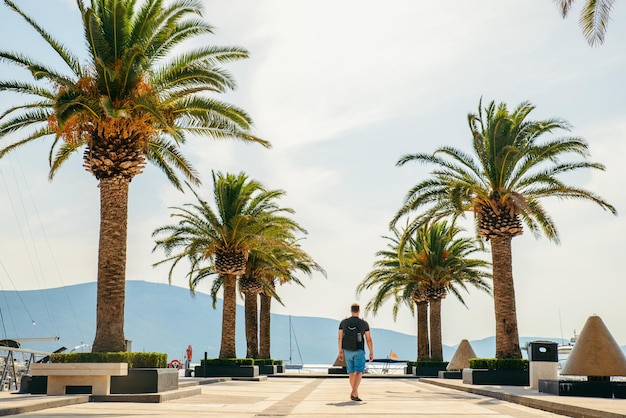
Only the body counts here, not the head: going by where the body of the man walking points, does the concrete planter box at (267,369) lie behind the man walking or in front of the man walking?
in front

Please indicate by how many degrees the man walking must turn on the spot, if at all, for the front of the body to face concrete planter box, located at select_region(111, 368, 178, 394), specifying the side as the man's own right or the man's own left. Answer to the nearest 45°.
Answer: approximately 90° to the man's own left

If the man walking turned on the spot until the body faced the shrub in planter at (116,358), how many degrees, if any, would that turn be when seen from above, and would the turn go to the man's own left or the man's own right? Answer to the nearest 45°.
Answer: approximately 90° to the man's own left

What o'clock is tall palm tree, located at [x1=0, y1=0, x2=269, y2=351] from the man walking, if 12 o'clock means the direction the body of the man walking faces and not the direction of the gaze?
The tall palm tree is roughly at 10 o'clock from the man walking.

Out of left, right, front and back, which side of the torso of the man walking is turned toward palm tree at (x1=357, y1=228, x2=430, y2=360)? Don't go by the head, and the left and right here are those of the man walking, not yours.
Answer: front

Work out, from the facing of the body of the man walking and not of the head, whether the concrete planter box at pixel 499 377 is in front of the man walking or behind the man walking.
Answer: in front

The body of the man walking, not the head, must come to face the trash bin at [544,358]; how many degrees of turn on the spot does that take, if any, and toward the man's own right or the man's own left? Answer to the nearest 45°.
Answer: approximately 45° to the man's own right

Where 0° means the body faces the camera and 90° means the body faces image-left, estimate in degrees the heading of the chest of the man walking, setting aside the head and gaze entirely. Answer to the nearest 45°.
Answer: approximately 180°

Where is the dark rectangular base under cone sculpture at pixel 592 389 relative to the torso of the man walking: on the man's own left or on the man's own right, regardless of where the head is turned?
on the man's own right

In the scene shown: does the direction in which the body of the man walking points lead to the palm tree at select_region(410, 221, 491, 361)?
yes

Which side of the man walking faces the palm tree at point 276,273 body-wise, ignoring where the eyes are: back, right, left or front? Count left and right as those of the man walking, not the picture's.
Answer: front
